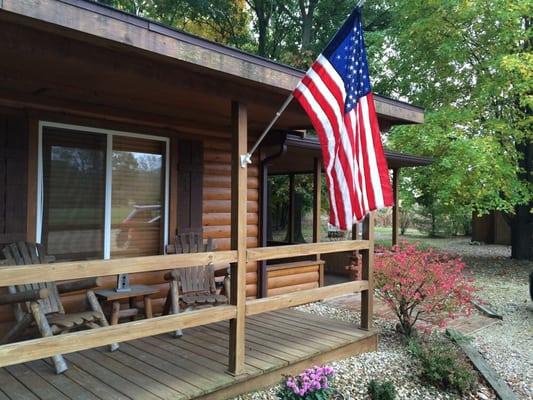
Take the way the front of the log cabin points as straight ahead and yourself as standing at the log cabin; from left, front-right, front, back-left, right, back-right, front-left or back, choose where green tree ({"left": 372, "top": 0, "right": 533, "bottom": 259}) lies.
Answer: left

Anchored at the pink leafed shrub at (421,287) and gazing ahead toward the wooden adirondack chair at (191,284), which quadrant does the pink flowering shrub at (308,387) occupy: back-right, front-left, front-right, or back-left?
front-left

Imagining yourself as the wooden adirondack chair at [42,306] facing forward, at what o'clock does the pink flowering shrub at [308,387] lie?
The pink flowering shrub is roughly at 12 o'clock from the wooden adirondack chair.

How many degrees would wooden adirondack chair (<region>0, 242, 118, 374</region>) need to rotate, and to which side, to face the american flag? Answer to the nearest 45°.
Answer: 0° — it already faces it

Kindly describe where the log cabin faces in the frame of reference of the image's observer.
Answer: facing the viewer and to the right of the viewer

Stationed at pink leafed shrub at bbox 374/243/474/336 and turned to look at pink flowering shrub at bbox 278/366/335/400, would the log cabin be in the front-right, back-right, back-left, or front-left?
front-right

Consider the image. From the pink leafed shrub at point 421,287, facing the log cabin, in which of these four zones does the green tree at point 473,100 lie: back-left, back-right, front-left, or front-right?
back-right
